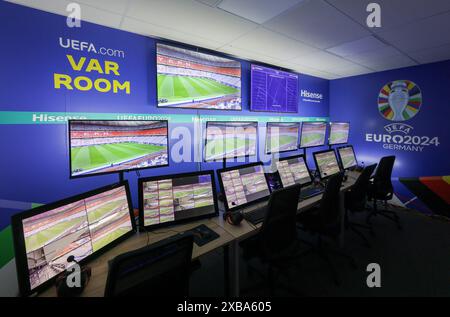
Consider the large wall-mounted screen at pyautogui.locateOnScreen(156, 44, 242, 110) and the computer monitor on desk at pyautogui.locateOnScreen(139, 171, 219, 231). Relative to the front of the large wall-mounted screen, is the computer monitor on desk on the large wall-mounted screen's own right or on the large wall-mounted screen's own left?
on the large wall-mounted screen's own right

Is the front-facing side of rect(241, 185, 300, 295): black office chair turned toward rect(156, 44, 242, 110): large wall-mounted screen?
yes

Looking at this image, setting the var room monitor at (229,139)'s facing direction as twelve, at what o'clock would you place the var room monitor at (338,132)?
the var room monitor at (338,132) is roughly at 9 o'clock from the var room monitor at (229,139).

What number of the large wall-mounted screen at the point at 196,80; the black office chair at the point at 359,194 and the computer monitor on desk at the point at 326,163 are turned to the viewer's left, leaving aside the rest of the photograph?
1

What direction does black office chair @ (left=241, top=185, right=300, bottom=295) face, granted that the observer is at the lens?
facing away from the viewer and to the left of the viewer

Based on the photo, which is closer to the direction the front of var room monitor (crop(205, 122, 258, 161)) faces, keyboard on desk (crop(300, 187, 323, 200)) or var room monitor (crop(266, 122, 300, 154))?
the keyboard on desk

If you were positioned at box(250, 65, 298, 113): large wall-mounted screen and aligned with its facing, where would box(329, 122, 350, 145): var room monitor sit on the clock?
The var room monitor is roughly at 10 o'clock from the large wall-mounted screen.

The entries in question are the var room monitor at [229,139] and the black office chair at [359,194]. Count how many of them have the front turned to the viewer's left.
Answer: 1

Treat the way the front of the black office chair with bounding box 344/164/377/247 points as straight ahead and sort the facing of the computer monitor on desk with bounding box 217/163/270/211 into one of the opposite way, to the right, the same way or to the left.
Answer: the opposite way

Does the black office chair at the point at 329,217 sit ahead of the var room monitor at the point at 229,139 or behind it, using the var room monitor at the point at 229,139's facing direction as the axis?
ahead

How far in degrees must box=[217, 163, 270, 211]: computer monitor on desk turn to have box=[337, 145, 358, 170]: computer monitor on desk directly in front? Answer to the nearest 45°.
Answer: approximately 90° to its left

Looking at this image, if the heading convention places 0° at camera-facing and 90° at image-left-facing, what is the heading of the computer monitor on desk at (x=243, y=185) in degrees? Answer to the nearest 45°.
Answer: approximately 315°

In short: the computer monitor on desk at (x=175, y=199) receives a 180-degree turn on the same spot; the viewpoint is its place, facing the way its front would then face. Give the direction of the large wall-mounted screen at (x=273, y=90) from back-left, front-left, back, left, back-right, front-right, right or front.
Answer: right
